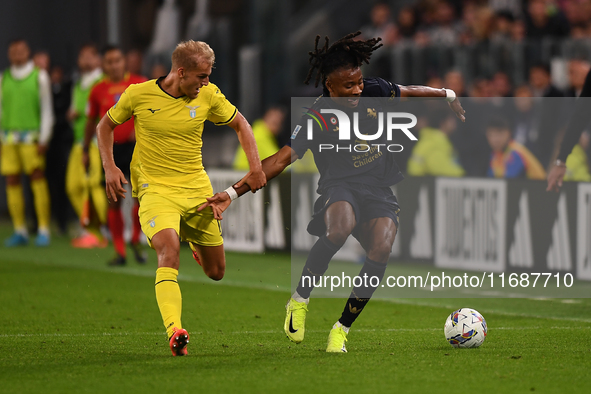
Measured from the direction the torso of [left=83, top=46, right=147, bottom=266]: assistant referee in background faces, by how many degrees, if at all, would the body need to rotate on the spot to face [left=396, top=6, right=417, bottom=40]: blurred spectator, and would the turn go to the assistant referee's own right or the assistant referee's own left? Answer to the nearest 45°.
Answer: approximately 135° to the assistant referee's own left

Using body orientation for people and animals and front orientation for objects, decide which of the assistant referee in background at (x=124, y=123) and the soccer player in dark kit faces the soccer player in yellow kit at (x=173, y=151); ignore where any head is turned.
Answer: the assistant referee in background

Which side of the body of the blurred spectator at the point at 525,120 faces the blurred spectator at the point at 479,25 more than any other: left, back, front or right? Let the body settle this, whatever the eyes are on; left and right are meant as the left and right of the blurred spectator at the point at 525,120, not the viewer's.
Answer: back

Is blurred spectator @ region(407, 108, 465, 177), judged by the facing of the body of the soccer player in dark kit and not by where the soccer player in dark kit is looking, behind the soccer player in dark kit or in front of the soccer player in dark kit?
behind

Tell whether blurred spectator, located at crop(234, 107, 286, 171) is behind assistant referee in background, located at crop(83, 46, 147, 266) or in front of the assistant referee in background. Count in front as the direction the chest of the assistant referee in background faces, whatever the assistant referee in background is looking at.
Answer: behind

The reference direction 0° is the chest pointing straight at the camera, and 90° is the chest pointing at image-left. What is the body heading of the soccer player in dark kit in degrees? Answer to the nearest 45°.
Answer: approximately 0°

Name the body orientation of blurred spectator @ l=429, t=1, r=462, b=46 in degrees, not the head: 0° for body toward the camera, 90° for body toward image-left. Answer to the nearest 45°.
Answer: approximately 0°
